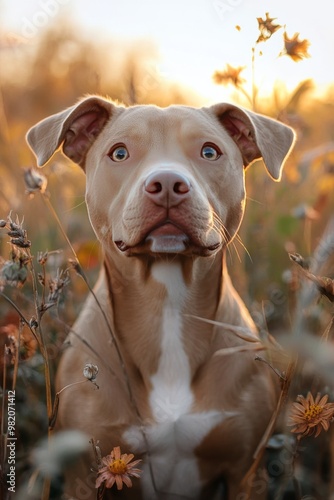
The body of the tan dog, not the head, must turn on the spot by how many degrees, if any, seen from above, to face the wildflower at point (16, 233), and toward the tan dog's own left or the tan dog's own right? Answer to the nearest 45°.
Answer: approximately 45° to the tan dog's own right

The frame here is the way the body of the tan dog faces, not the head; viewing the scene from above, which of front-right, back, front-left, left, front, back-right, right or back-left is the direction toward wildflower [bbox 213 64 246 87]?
back

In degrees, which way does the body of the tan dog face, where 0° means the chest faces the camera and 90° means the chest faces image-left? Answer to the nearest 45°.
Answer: approximately 0°

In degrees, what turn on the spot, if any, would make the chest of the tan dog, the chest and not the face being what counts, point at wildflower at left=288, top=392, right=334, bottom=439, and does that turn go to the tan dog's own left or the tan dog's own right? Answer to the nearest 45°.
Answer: approximately 45° to the tan dog's own left
